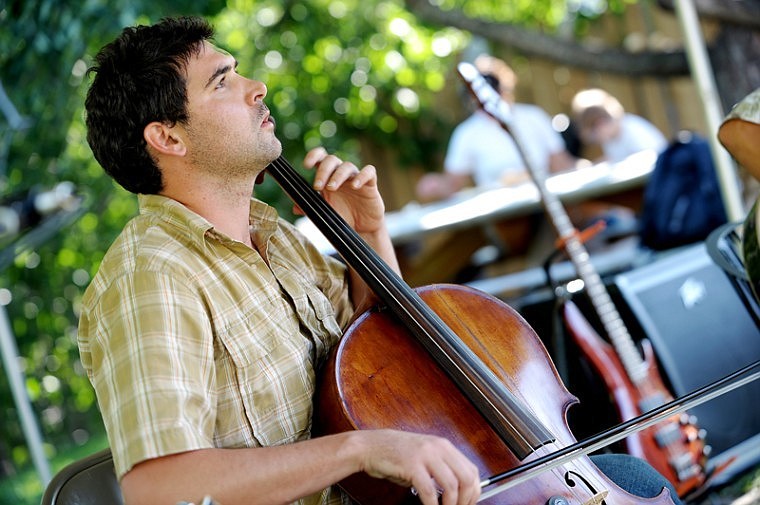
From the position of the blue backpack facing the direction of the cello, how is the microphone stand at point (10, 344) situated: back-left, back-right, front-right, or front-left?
front-right

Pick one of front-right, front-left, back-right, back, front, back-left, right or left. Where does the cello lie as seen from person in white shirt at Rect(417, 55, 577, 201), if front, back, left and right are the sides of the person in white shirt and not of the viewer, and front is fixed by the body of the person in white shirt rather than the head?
front

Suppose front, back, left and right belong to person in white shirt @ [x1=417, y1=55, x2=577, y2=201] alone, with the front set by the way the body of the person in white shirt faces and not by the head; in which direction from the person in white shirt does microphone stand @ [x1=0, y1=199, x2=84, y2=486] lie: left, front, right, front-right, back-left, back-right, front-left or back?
front-right

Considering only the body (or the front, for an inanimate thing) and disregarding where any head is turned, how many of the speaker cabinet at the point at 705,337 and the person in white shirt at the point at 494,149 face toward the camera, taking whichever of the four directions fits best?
2

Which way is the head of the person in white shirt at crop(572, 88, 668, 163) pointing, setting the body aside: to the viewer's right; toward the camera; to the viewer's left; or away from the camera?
toward the camera

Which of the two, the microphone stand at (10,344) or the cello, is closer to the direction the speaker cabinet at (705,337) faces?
the cello

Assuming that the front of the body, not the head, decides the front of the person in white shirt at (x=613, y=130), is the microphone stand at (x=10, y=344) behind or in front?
in front

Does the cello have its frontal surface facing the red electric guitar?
no

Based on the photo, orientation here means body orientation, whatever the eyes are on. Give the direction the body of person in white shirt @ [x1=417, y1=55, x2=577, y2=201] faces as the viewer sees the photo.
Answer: toward the camera

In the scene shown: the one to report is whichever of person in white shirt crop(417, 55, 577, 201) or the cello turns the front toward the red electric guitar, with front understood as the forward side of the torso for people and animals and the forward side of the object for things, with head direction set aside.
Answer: the person in white shirt

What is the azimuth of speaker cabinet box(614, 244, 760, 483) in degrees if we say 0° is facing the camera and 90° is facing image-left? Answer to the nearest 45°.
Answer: approximately 0°

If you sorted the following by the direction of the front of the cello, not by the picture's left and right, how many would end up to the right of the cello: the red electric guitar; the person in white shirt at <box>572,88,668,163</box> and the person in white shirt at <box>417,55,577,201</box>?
0
